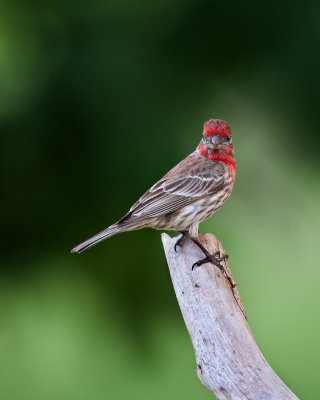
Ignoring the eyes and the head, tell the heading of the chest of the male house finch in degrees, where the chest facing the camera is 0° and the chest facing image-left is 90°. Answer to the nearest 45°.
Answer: approximately 270°
